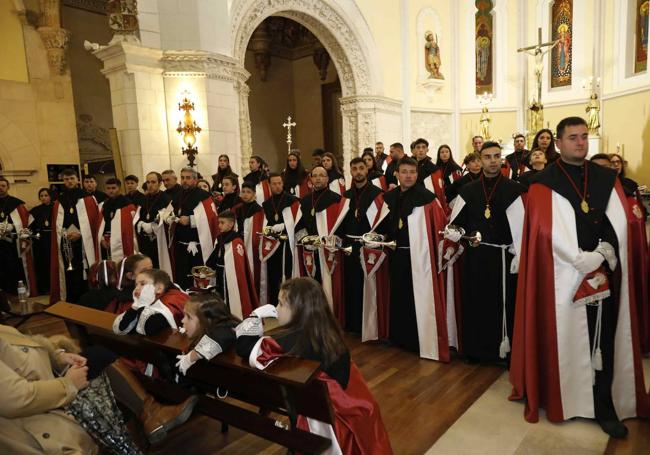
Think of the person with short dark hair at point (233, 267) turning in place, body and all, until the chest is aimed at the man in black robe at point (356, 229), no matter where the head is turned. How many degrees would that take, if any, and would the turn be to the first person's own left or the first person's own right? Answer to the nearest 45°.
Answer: approximately 90° to the first person's own left

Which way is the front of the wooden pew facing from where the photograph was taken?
facing away from the viewer and to the right of the viewer

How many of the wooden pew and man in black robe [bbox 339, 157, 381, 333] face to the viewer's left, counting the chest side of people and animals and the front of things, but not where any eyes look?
0

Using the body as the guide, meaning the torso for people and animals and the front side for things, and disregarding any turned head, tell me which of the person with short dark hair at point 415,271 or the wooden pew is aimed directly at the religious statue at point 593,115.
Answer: the wooden pew

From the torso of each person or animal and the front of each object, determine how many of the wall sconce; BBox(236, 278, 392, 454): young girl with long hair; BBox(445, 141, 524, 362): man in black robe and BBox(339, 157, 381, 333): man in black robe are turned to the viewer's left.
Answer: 1

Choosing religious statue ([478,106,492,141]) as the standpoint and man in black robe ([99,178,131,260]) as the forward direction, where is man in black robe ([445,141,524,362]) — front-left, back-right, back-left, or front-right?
front-left

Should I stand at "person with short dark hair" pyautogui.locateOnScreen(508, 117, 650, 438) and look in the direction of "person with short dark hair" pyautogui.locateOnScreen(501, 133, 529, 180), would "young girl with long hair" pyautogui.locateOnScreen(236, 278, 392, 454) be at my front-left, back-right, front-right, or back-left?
back-left

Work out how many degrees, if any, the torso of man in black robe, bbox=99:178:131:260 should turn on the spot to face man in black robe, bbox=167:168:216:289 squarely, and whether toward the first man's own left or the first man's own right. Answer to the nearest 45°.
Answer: approximately 45° to the first man's own left

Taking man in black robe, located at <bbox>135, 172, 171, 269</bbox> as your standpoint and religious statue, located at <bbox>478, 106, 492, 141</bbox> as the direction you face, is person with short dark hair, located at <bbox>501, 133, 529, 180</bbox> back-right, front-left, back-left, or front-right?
front-right

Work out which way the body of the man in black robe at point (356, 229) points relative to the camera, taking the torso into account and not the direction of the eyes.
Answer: toward the camera

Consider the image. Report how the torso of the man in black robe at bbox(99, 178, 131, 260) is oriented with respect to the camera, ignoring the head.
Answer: toward the camera

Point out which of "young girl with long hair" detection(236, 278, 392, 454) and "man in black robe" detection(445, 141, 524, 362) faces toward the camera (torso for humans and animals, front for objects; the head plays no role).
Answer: the man in black robe

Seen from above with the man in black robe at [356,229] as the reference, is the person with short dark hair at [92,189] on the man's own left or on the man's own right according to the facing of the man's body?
on the man's own right
